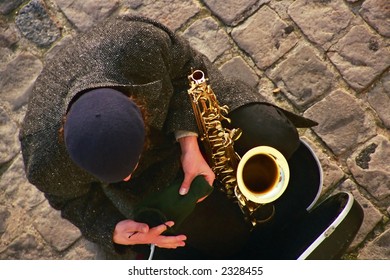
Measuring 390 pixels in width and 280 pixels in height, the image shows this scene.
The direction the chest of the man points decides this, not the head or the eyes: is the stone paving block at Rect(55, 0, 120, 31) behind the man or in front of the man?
behind

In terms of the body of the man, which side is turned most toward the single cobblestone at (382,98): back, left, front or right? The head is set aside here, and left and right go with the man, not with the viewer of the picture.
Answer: left

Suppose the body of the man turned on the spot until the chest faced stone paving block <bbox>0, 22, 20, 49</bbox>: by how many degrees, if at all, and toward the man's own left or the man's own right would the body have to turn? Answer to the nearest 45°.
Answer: approximately 180°

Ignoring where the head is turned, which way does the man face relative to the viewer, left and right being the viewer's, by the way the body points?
facing the viewer and to the right of the viewer

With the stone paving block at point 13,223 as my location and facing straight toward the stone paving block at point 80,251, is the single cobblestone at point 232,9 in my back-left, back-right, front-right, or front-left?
front-left

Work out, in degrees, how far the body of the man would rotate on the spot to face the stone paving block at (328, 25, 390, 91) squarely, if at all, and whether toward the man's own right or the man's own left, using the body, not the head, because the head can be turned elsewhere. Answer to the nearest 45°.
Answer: approximately 90° to the man's own left

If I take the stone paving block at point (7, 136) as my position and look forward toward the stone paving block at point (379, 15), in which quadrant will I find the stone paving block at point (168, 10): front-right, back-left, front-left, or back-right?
front-left

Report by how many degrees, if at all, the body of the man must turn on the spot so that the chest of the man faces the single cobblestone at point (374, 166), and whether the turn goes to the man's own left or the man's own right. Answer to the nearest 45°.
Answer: approximately 90° to the man's own left

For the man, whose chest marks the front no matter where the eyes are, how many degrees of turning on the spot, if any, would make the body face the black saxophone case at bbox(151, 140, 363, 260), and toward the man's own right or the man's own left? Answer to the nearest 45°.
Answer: approximately 45° to the man's own left

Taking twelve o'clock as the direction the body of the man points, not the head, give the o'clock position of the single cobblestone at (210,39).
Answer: The single cobblestone is roughly at 8 o'clock from the man.

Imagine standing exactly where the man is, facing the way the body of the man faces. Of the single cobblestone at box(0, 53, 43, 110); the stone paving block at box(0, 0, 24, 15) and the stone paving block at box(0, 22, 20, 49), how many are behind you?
3

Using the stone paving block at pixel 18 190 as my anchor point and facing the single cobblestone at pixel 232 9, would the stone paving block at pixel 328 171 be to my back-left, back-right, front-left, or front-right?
front-right

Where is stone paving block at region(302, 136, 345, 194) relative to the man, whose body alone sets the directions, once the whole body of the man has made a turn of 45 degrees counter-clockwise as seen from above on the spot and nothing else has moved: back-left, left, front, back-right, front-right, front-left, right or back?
front-left

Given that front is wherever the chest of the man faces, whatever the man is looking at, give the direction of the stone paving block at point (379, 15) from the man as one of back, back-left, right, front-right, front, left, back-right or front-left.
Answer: left

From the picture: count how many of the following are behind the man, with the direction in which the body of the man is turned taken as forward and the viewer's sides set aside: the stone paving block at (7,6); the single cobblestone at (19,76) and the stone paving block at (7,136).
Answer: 3
